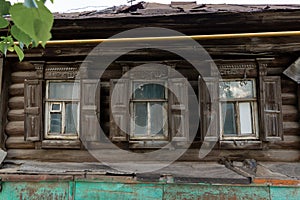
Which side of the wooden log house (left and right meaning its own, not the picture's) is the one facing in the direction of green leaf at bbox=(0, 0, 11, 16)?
front

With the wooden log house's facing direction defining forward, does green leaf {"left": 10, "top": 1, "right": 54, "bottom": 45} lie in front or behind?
in front

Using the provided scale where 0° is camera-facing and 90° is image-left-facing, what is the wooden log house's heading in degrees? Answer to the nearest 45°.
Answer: approximately 0°

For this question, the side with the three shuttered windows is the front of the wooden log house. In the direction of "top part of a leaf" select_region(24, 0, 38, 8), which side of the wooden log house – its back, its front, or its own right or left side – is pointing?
front
